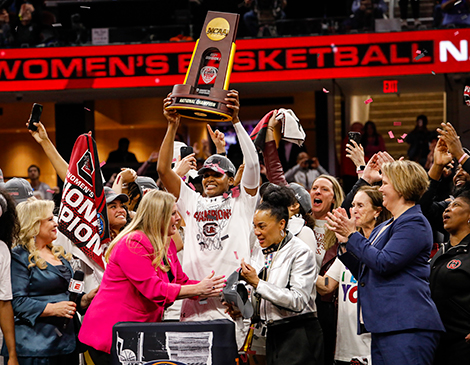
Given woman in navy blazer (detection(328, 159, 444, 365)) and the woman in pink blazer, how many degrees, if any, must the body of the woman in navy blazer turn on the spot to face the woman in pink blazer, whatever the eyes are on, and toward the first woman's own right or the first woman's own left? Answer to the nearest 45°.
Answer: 0° — they already face them

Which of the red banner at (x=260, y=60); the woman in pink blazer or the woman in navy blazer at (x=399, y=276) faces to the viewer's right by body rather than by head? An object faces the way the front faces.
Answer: the woman in pink blazer

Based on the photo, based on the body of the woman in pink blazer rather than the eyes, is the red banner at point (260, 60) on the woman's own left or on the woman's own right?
on the woman's own left

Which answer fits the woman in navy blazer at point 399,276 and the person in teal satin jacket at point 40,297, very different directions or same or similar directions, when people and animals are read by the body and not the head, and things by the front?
very different directions

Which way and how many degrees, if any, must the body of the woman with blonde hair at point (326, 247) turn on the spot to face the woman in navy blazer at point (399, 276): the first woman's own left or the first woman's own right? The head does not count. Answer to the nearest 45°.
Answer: approximately 45° to the first woman's own left

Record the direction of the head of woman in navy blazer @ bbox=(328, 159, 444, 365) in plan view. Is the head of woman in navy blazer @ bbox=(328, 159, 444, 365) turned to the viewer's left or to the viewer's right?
to the viewer's left

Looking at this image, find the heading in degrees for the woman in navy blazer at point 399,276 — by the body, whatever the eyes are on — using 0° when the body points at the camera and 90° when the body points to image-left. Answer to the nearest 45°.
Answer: approximately 90°

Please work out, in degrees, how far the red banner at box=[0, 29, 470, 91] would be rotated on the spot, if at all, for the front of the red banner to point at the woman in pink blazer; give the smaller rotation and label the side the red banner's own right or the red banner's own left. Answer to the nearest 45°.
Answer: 0° — it already faces them

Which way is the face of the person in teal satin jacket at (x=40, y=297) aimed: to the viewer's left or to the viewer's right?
to the viewer's right

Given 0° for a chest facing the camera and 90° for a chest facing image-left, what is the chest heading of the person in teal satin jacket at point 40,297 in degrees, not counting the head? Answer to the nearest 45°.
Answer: approximately 315°

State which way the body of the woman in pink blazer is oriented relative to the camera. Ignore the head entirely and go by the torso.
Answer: to the viewer's right

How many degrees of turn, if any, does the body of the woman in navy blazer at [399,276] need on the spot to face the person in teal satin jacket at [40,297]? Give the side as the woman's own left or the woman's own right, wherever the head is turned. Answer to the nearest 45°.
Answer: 0° — they already face them
